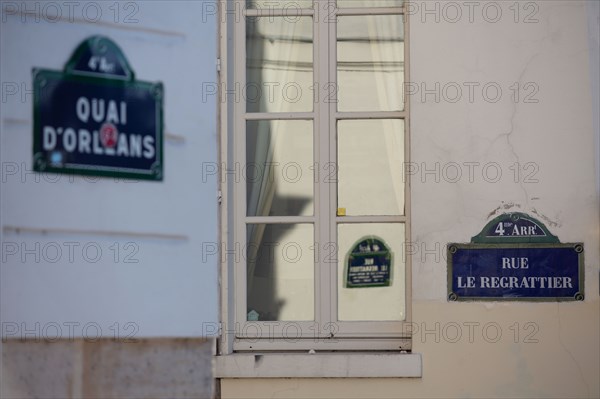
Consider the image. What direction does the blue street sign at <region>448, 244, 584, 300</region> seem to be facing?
toward the camera

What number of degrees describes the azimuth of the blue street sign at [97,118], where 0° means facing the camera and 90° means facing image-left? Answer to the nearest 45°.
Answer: approximately 315°

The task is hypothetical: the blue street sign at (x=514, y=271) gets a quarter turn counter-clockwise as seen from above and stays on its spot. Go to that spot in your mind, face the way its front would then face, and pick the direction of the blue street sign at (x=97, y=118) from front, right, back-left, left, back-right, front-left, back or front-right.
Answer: back
